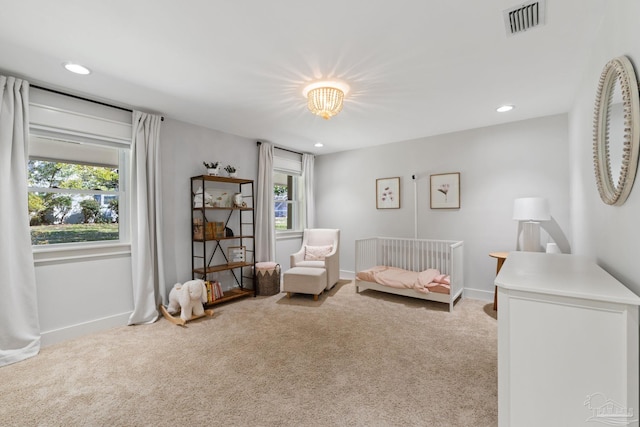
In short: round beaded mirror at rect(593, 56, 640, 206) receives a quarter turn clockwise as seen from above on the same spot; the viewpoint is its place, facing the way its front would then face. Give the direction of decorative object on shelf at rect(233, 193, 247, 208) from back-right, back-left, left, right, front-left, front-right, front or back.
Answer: left

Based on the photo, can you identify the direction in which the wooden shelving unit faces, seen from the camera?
facing the viewer and to the right of the viewer

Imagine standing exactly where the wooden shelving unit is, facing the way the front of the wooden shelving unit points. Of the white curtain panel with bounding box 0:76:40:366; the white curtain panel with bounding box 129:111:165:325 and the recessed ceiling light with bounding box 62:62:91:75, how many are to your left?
0

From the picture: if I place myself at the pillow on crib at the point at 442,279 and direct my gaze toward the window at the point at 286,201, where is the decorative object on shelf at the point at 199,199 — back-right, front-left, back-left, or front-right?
front-left

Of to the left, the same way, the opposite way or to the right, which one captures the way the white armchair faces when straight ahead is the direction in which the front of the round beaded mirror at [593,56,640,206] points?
to the left

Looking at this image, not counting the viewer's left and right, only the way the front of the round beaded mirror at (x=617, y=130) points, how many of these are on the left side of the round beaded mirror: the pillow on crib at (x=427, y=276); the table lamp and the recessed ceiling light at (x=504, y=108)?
0

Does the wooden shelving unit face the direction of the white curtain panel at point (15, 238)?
no

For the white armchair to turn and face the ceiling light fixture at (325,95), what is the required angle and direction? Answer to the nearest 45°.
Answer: approximately 45° to its left

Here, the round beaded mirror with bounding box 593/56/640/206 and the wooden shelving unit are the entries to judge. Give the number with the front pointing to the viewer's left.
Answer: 1

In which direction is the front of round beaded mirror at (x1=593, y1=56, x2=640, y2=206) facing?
to the viewer's left

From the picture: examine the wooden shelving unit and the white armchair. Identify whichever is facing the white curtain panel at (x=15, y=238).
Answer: the white armchair

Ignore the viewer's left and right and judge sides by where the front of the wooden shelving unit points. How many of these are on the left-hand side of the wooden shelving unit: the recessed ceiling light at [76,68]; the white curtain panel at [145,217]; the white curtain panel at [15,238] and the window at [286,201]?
1

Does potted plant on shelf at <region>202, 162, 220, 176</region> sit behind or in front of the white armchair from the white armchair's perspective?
in front

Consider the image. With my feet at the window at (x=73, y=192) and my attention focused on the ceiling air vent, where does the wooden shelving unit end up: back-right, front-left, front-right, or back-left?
front-left

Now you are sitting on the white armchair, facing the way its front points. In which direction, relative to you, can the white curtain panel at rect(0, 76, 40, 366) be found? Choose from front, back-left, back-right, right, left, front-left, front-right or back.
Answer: front

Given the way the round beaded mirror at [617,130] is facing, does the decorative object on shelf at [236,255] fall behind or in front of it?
in front
